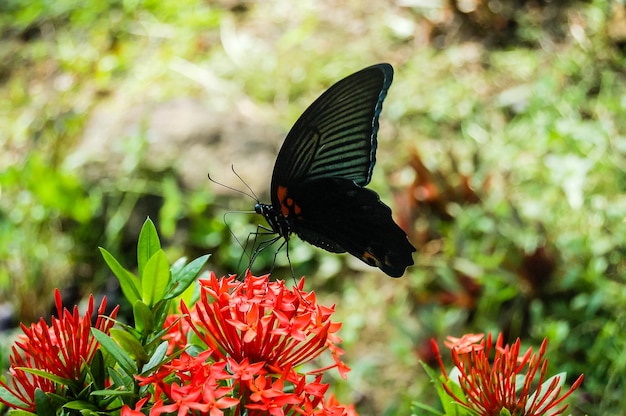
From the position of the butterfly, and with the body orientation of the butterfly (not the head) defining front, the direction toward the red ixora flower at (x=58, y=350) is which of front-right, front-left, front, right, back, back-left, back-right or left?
front-left

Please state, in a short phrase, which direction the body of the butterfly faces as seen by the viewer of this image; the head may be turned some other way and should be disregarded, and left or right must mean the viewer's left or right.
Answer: facing to the left of the viewer
